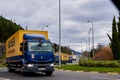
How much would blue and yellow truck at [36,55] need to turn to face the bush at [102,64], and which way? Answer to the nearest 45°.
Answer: approximately 90° to its left

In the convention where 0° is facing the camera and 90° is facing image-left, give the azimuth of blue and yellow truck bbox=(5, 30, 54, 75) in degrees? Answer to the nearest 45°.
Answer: approximately 315°
